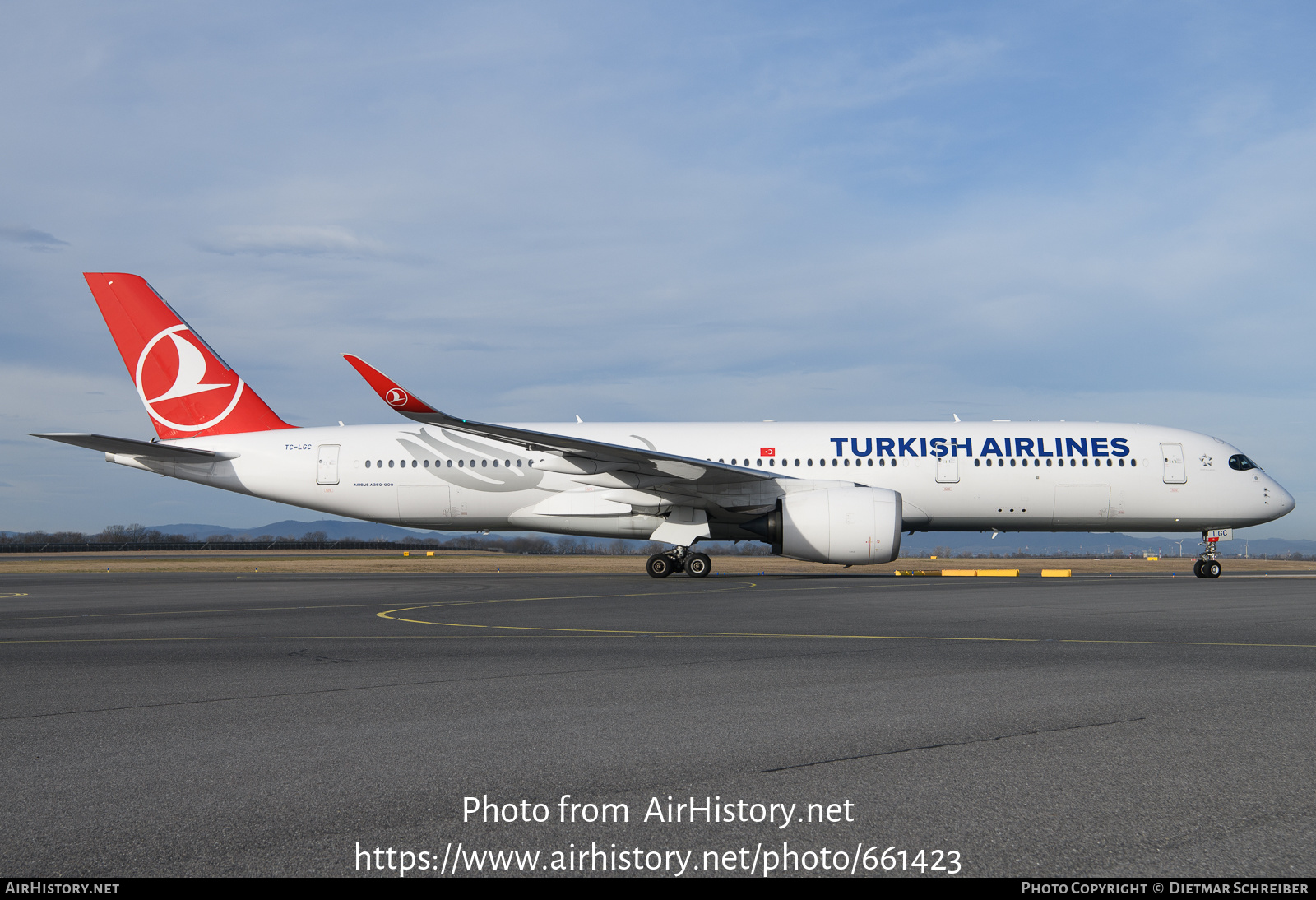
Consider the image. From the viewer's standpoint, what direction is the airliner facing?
to the viewer's right
